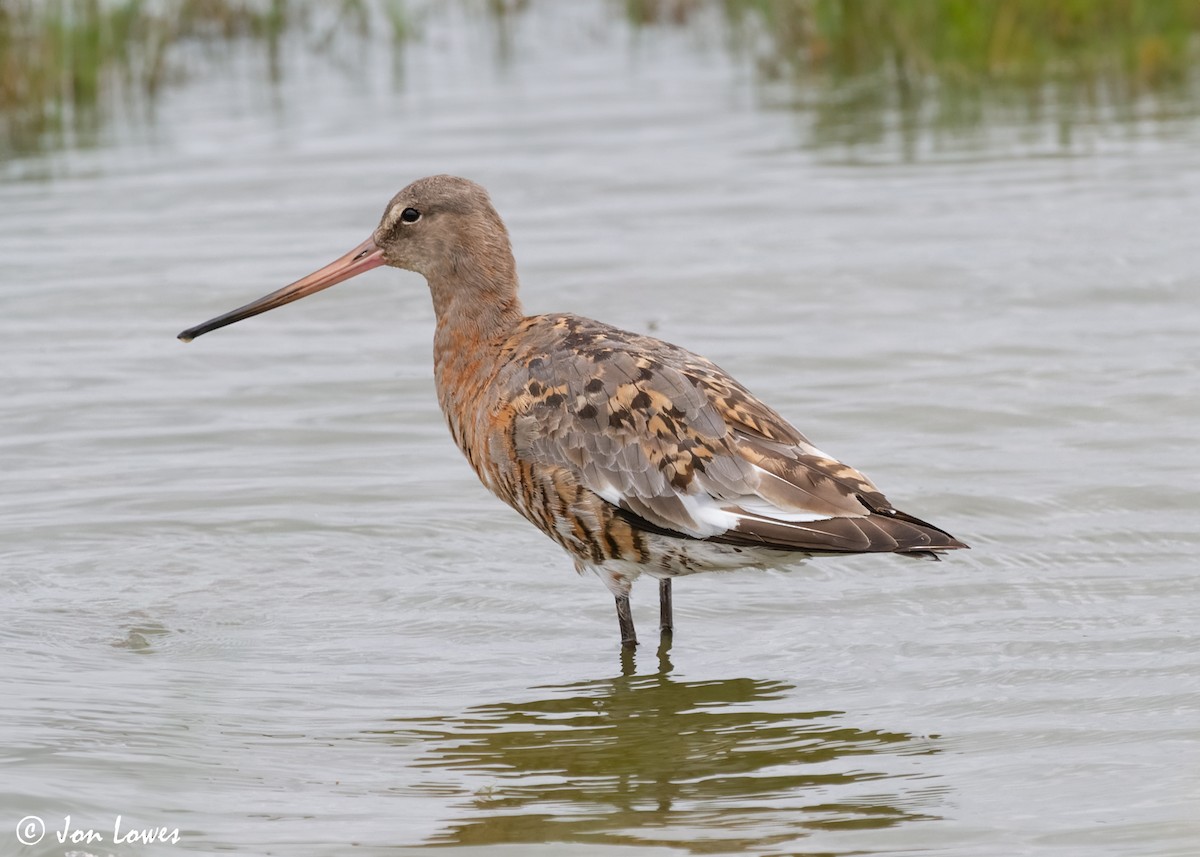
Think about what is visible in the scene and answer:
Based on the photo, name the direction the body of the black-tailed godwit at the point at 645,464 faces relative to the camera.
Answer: to the viewer's left
